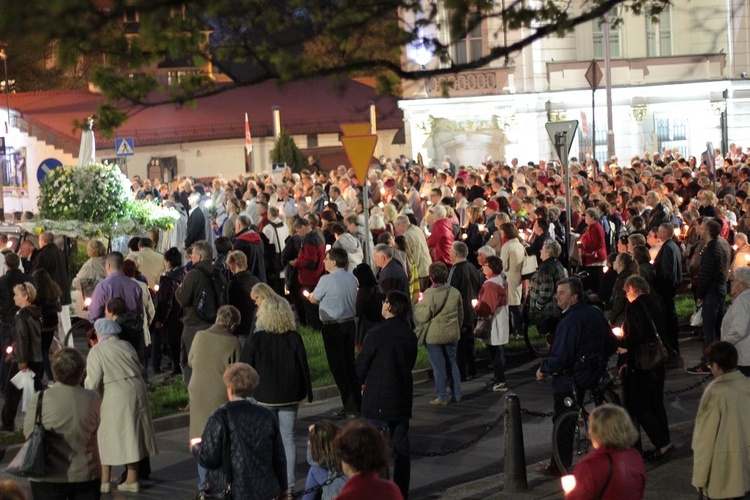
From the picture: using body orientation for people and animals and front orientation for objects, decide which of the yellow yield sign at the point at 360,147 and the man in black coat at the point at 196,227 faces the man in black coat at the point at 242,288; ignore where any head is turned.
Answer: the yellow yield sign

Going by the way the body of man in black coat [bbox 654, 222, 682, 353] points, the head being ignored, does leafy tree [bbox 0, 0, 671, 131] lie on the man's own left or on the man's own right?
on the man's own left

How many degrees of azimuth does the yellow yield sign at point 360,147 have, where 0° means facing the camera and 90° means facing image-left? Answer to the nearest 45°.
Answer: approximately 45°

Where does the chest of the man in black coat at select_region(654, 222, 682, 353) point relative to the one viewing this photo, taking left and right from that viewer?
facing to the left of the viewer

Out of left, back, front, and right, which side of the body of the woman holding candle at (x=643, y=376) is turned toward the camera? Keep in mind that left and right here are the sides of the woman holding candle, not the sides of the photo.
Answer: left

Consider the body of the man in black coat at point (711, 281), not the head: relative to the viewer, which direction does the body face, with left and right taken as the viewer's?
facing to the left of the viewer

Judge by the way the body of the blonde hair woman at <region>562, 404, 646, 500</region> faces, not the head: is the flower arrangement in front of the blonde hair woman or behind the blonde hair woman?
in front

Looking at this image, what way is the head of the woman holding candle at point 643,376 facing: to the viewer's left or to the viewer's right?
to the viewer's left

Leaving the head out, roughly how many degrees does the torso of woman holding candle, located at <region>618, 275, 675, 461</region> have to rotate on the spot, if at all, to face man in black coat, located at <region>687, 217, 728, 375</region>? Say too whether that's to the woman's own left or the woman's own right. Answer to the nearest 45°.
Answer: approximately 90° to the woman's own right

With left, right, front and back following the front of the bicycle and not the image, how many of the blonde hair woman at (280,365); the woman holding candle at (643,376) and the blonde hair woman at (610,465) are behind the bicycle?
1
